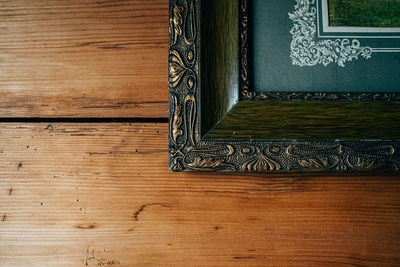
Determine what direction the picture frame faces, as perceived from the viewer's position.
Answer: facing the viewer
